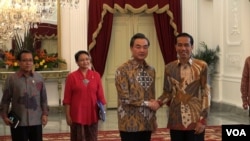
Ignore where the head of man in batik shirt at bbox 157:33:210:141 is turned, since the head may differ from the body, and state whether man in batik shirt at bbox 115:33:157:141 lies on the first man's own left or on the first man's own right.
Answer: on the first man's own right

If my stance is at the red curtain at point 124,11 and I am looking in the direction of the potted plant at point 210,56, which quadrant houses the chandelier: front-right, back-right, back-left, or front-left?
back-right

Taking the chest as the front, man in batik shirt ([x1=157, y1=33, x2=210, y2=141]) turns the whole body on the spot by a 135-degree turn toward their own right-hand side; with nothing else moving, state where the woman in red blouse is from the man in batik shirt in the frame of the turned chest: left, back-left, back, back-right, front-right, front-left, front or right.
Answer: front

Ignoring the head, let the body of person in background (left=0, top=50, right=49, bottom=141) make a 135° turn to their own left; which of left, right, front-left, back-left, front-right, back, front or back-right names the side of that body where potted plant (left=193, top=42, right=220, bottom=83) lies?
front

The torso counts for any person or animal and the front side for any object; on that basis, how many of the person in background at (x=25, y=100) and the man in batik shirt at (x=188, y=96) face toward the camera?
2

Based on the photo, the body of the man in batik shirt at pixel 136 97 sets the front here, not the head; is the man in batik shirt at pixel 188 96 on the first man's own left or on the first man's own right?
on the first man's own left

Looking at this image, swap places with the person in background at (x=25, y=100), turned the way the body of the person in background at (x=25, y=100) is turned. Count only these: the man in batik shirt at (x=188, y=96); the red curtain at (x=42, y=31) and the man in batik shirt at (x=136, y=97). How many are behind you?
1

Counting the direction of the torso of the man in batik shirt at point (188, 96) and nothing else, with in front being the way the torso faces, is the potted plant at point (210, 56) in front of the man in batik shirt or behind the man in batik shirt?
behind

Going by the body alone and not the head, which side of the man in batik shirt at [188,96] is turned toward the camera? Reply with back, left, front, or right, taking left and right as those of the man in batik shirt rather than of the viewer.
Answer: front

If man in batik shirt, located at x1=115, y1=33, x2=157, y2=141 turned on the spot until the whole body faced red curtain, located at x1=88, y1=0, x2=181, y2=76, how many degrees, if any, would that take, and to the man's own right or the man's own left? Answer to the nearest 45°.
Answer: approximately 135° to the man's own left

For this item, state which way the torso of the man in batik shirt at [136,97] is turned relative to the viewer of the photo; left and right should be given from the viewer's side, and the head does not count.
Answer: facing the viewer and to the right of the viewer
